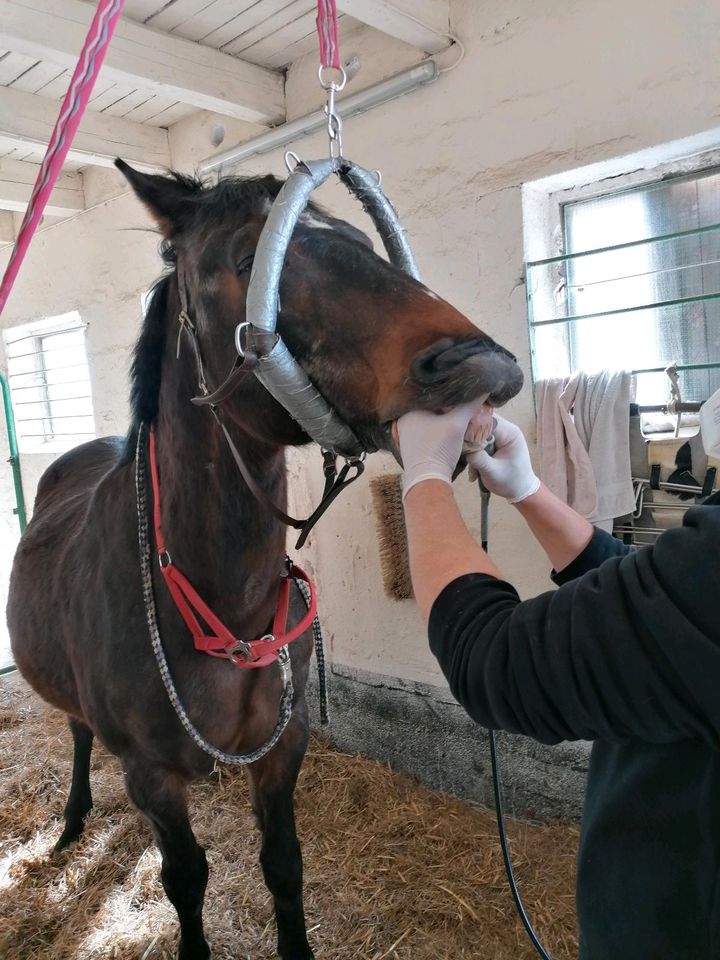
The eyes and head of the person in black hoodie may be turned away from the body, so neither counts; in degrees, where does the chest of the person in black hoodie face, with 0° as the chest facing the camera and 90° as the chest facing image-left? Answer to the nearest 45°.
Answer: approximately 90°

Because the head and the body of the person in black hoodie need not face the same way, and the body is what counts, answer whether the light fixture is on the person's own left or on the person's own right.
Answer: on the person's own right

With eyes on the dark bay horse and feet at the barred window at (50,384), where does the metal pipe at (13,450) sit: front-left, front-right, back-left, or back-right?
front-right

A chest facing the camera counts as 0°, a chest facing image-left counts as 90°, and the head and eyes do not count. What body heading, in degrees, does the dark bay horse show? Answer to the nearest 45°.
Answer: approximately 315°

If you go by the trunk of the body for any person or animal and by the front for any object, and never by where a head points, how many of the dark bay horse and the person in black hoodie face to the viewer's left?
1

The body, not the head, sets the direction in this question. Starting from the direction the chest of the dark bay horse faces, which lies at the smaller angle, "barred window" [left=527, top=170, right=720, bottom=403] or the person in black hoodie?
the person in black hoodie

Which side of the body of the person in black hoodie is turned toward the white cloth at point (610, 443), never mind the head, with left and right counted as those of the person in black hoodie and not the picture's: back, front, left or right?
right

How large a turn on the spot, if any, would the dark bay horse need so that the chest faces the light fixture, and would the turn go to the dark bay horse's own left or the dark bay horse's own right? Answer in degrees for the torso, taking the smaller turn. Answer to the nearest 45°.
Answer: approximately 135° to the dark bay horse's own left

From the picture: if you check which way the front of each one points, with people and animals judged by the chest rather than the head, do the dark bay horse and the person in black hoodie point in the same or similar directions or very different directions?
very different directions

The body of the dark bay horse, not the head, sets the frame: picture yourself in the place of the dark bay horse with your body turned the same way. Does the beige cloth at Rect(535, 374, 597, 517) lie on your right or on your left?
on your left

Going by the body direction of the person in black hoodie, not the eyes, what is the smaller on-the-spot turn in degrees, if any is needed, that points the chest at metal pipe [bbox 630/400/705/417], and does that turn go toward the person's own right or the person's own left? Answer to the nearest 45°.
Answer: approximately 90° to the person's own right
